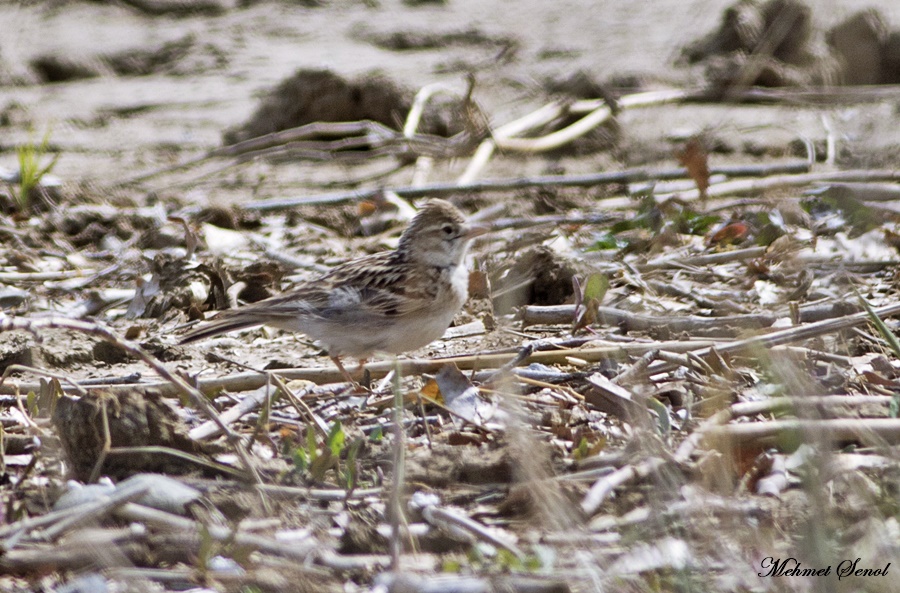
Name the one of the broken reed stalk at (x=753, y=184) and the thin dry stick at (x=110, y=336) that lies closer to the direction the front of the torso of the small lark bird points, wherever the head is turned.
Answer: the broken reed stalk

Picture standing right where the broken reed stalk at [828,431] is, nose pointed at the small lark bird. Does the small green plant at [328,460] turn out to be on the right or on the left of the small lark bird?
left

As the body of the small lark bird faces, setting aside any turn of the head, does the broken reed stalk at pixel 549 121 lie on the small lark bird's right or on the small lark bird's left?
on the small lark bird's left

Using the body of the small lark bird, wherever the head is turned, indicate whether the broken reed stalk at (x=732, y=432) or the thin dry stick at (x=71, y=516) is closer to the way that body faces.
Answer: the broken reed stalk

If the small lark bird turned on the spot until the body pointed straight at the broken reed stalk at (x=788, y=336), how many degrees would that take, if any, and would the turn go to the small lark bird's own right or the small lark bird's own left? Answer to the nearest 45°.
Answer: approximately 45° to the small lark bird's own right

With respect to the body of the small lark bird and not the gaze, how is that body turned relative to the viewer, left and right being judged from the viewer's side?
facing to the right of the viewer

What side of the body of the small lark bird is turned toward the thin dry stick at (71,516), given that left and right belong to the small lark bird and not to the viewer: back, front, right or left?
right

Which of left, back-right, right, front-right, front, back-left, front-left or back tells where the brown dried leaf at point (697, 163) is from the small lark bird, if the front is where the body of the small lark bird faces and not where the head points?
front-left

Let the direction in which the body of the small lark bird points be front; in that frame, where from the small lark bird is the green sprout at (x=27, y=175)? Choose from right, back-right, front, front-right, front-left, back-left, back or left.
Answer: back-left

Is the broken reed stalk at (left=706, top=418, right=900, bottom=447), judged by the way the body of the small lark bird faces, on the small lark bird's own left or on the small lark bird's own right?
on the small lark bird's own right

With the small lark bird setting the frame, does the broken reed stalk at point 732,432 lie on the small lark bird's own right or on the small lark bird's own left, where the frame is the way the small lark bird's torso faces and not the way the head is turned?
on the small lark bird's own right
